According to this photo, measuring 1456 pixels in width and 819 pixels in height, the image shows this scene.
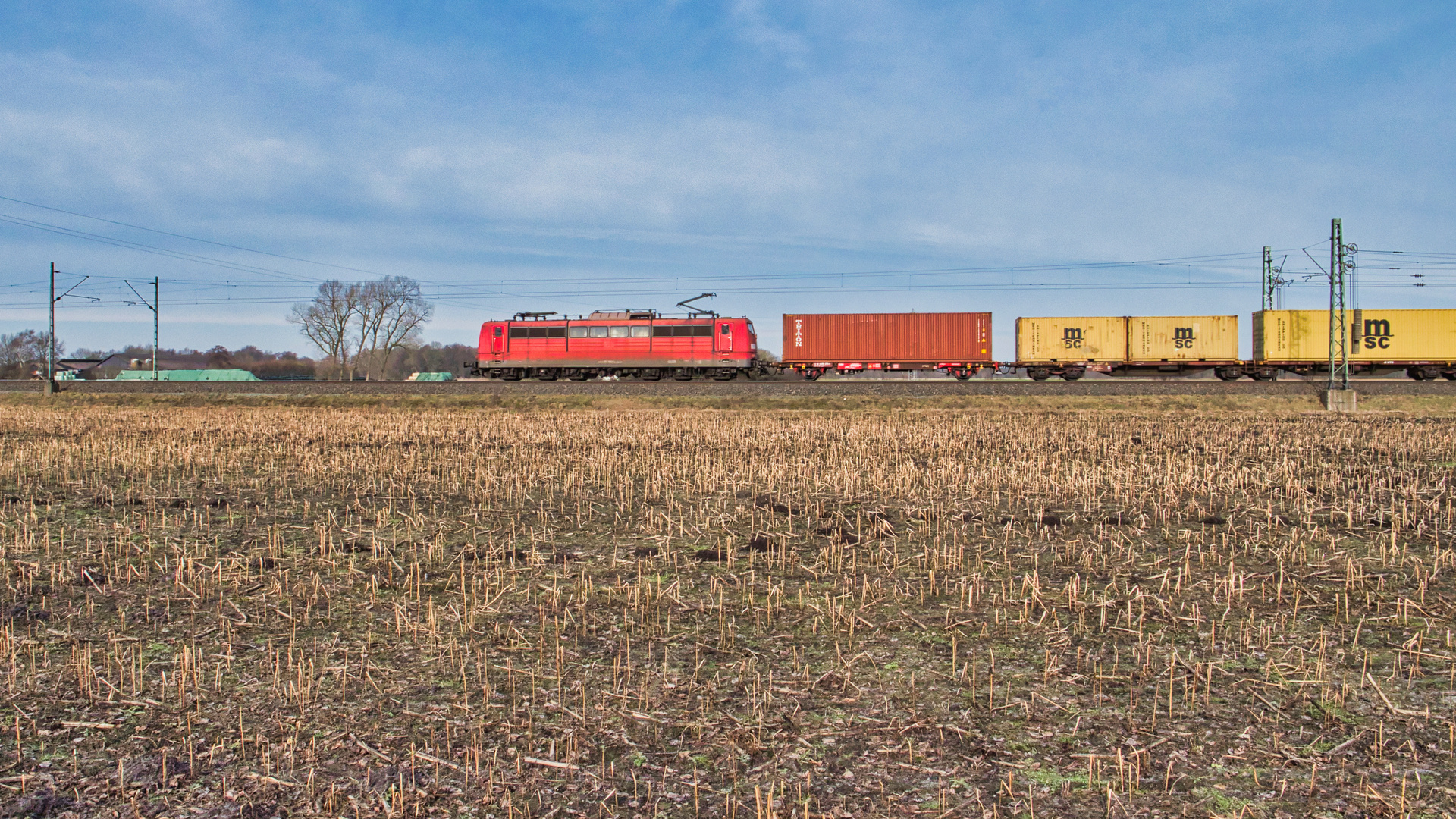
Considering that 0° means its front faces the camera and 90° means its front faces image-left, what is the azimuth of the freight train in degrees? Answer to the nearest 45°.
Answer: approximately 90°
